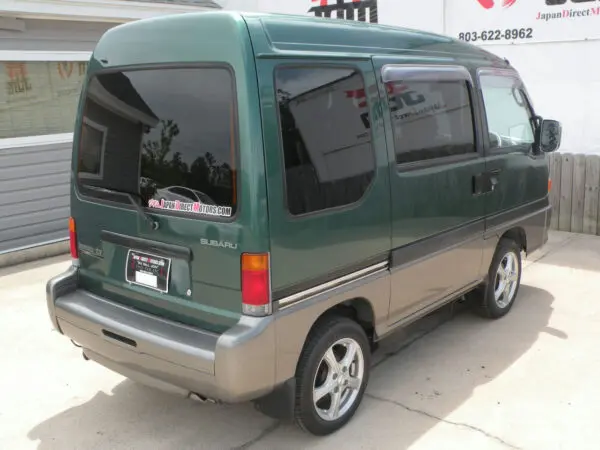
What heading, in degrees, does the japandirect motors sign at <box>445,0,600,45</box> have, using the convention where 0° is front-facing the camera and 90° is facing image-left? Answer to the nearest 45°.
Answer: approximately 0°

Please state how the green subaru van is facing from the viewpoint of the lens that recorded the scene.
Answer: facing away from the viewer and to the right of the viewer

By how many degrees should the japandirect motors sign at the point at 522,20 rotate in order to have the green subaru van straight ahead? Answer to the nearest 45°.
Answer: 0° — it already faces it

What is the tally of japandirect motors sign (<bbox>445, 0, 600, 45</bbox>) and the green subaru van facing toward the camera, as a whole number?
1

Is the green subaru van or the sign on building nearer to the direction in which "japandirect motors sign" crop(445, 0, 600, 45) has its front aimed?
the green subaru van

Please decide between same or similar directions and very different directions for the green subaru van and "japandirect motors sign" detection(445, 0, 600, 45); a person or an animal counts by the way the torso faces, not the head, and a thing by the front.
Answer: very different directions
